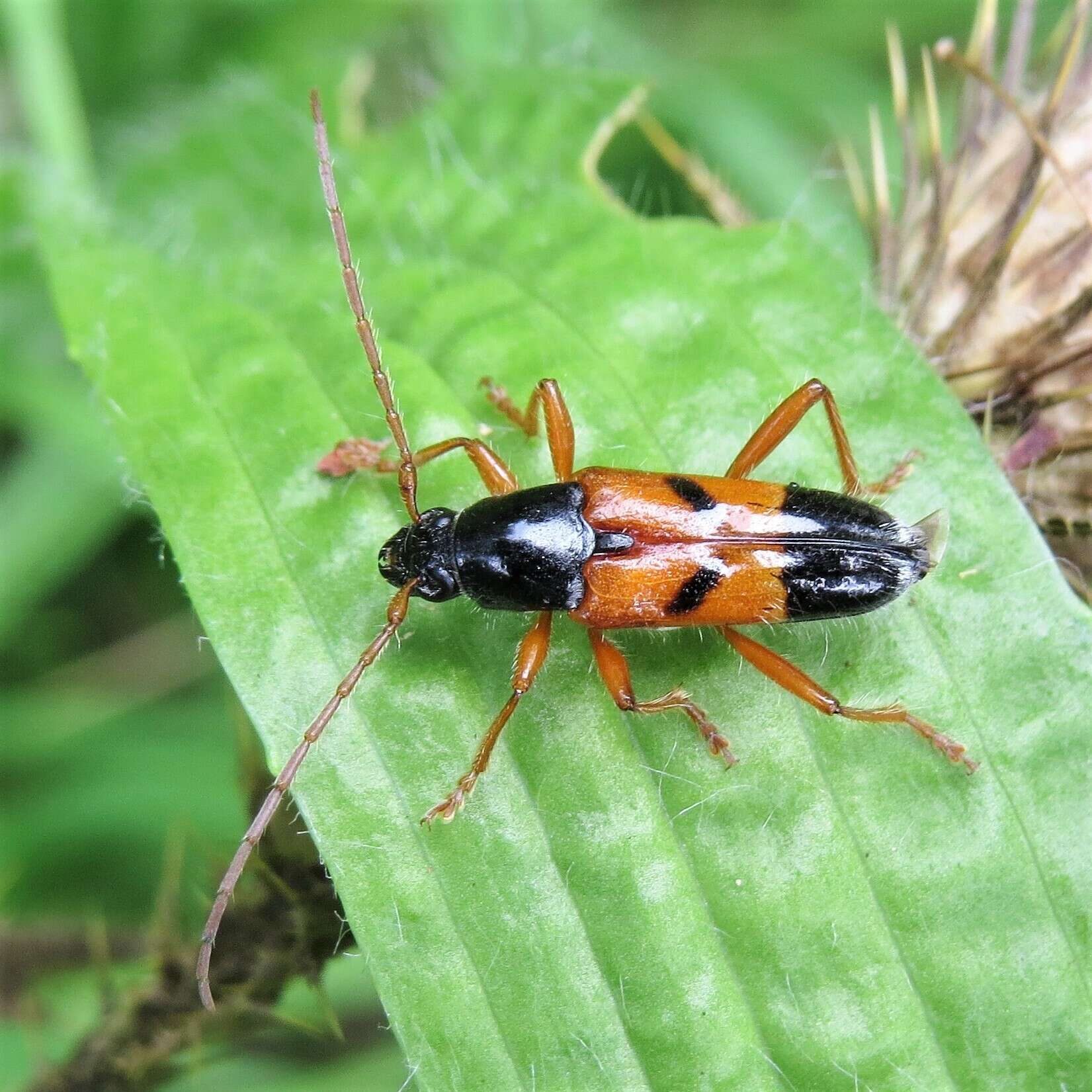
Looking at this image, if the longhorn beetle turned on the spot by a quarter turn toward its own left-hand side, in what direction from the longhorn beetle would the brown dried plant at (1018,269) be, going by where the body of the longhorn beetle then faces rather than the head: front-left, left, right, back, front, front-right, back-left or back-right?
left

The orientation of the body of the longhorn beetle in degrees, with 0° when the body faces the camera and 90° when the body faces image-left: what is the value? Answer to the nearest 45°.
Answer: approximately 90°
